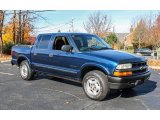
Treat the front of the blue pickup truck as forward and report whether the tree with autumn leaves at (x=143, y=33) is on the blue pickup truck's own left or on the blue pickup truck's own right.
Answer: on the blue pickup truck's own left

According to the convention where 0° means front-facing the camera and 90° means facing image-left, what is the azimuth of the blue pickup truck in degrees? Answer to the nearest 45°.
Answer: approximately 315°

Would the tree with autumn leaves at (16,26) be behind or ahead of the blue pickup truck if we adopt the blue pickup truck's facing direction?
behind
